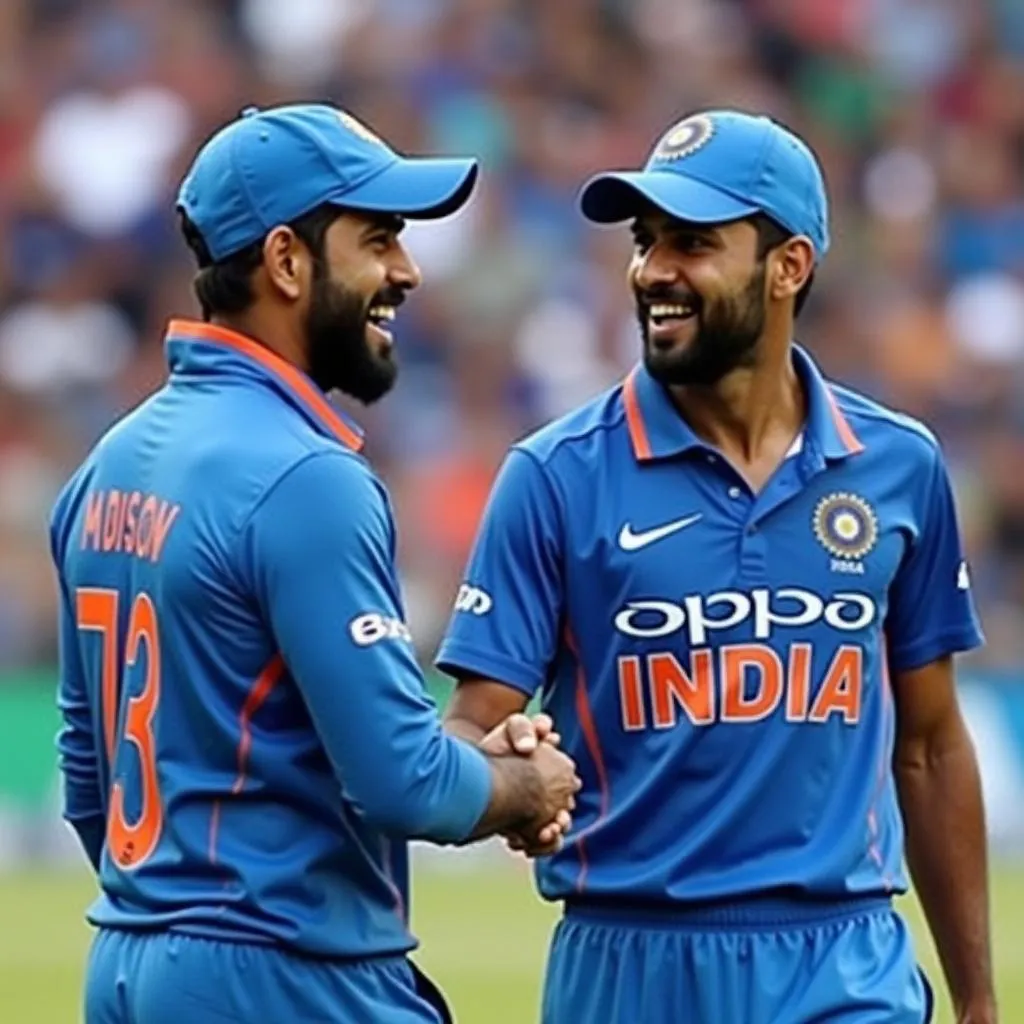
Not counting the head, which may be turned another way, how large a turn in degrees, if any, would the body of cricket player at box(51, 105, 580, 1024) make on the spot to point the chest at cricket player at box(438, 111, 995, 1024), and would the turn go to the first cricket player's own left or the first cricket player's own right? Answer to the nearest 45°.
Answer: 0° — they already face them

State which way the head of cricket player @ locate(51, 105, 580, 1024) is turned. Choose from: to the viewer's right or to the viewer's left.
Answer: to the viewer's right

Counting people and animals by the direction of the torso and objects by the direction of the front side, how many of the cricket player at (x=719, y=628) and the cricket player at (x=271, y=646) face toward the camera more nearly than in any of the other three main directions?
1

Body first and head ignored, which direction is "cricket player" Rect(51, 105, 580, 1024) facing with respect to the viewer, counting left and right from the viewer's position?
facing away from the viewer and to the right of the viewer

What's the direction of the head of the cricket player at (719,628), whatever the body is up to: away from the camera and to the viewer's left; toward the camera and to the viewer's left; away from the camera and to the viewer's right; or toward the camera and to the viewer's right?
toward the camera and to the viewer's left

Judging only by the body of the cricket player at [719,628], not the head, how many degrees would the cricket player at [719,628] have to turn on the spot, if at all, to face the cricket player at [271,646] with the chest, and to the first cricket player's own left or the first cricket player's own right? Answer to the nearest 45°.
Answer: approximately 45° to the first cricket player's own right
